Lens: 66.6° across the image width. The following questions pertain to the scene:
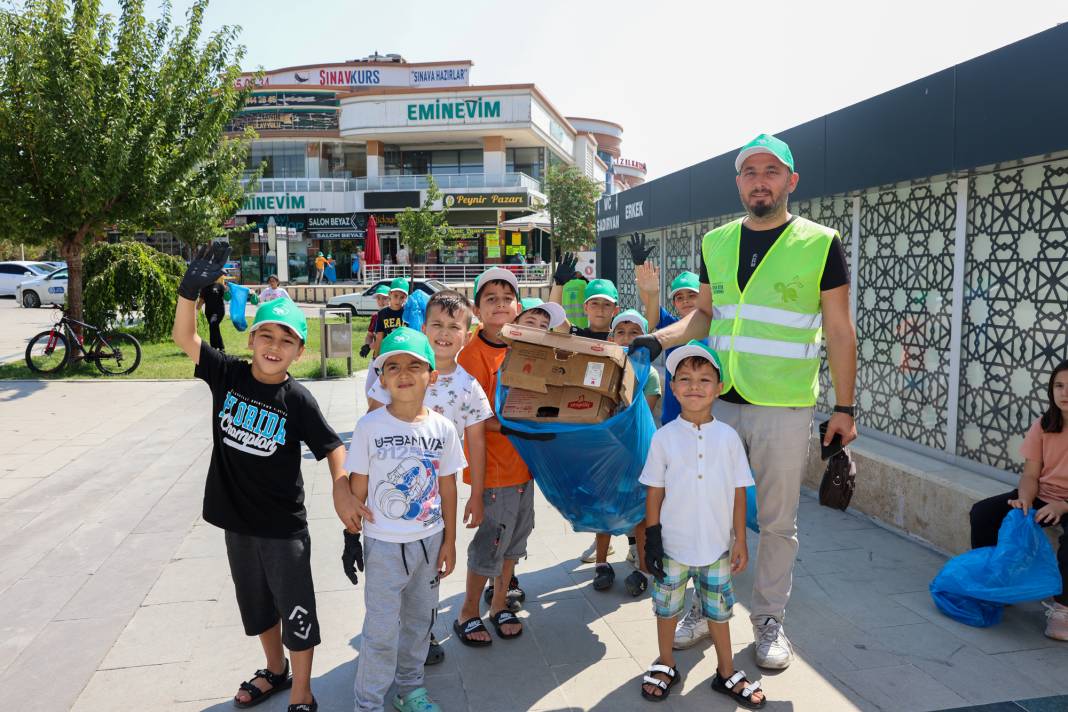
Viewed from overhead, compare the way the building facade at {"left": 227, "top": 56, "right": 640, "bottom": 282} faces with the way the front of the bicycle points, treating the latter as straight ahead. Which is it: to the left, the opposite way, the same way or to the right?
to the left

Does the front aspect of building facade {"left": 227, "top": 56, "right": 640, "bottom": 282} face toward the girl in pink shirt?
yes

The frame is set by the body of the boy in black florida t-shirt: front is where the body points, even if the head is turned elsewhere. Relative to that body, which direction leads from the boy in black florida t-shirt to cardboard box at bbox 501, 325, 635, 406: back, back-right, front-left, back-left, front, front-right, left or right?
left

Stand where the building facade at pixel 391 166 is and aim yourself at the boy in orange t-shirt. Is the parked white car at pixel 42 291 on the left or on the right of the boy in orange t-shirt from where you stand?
right

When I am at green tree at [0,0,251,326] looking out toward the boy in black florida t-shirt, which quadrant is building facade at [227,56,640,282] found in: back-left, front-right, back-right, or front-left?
back-left

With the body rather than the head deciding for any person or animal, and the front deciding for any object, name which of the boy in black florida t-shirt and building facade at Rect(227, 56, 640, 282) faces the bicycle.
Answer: the building facade

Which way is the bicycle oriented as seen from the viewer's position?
to the viewer's left

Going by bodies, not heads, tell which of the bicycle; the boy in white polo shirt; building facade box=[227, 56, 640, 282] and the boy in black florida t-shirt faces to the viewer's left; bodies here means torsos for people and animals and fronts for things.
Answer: the bicycle

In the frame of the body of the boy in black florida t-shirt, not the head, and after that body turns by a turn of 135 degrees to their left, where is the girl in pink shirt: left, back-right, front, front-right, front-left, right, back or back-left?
front-right

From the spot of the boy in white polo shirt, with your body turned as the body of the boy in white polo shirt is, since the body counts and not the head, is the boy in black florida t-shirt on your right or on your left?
on your right
